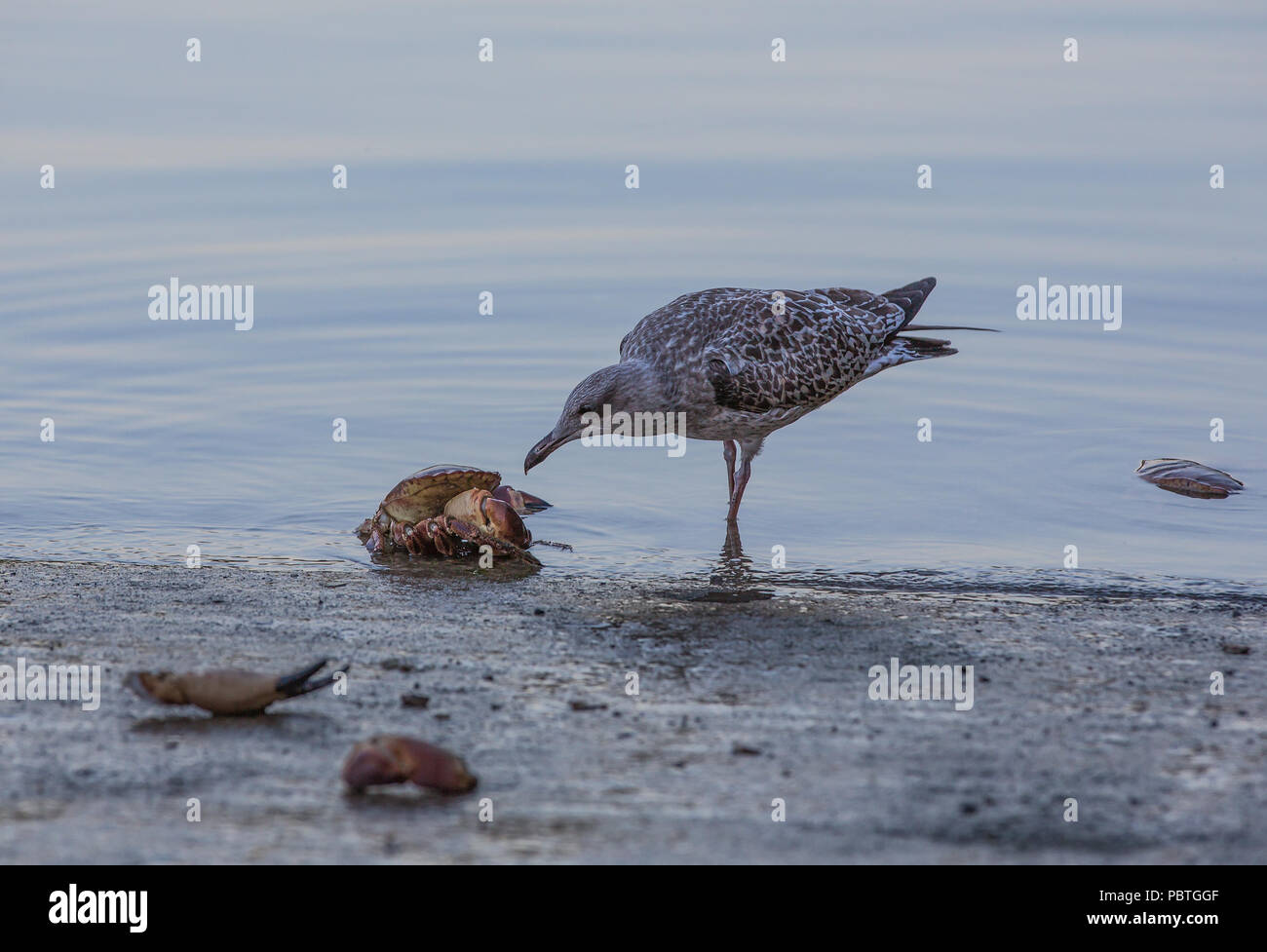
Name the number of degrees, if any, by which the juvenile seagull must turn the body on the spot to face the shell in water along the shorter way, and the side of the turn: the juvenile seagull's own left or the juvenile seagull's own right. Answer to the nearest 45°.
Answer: approximately 180°

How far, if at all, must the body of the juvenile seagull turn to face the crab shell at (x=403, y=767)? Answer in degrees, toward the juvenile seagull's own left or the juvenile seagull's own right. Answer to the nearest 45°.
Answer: approximately 90° to the juvenile seagull's own left

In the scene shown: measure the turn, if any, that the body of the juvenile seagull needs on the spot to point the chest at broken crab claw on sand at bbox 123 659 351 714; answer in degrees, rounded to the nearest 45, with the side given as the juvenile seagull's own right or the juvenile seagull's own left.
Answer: approximately 90° to the juvenile seagull's own left

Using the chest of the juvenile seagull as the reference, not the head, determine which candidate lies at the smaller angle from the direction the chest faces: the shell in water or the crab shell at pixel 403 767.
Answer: the crab shell

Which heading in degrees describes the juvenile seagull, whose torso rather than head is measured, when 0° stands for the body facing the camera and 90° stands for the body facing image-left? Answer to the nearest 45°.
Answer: approximately 90°

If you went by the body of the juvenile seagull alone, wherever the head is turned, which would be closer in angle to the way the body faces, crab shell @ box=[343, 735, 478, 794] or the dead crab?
the dead crab

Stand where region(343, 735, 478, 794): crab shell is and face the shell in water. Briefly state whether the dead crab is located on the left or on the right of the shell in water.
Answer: left

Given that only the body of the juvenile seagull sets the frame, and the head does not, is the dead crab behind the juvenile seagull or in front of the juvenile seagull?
in front
